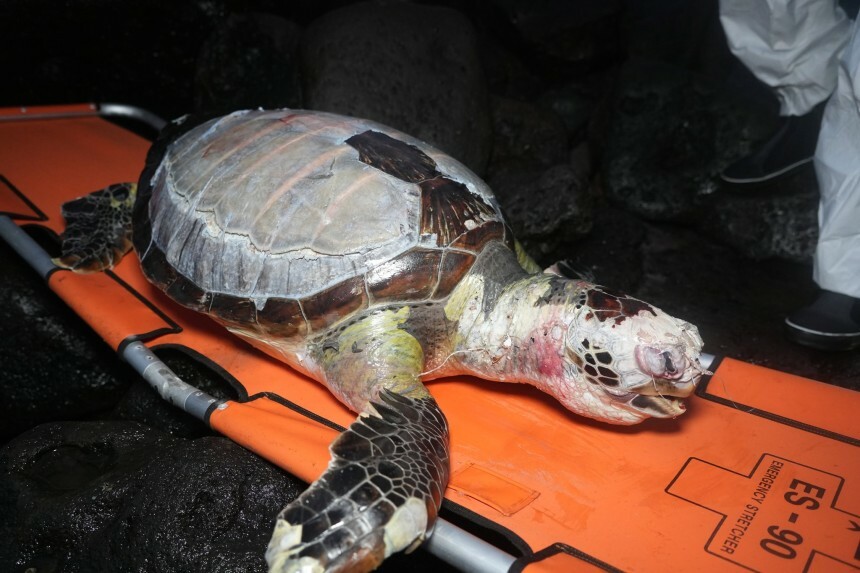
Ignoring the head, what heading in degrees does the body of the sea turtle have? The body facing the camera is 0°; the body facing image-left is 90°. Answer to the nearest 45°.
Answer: approximately 315°
